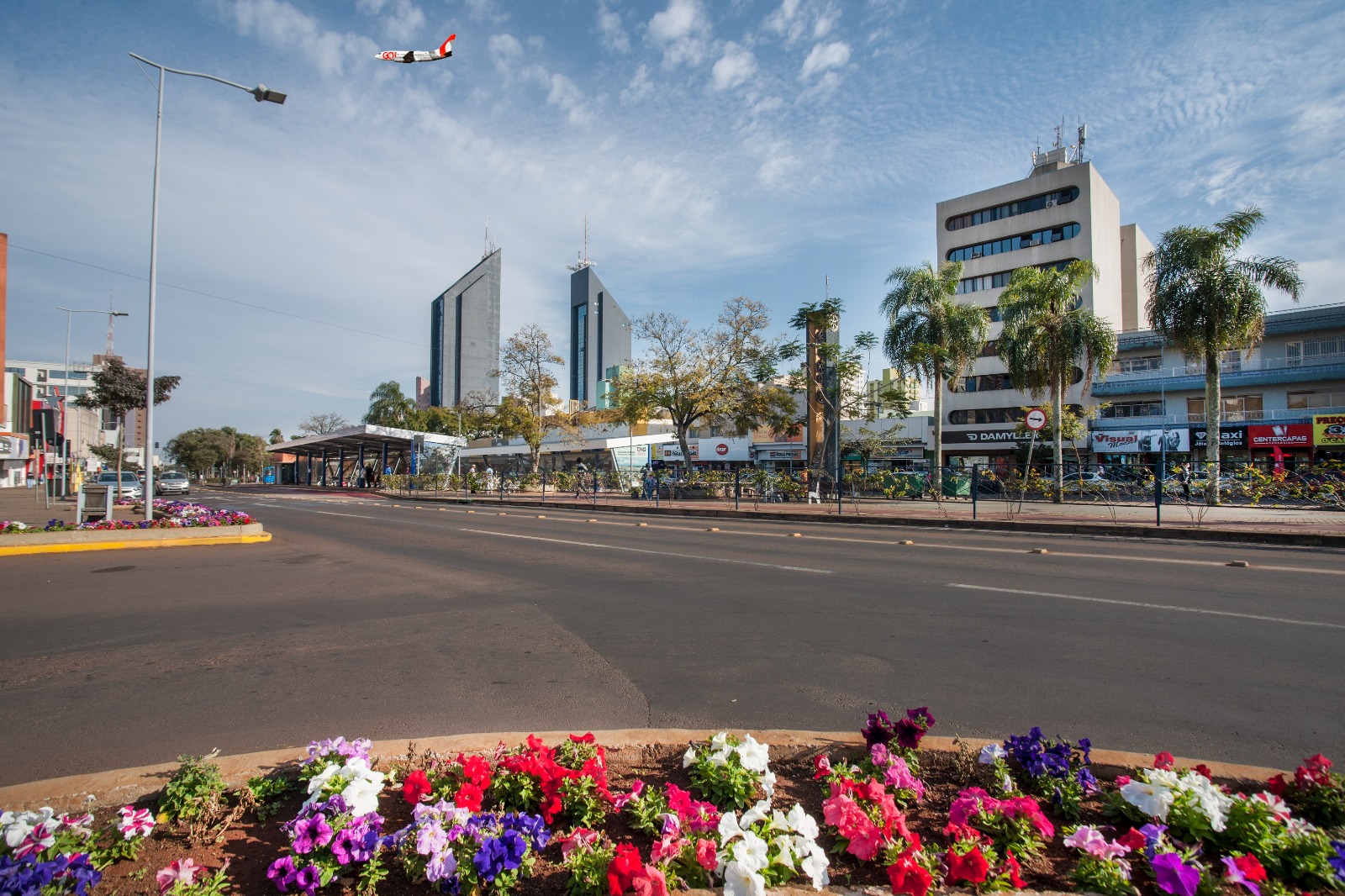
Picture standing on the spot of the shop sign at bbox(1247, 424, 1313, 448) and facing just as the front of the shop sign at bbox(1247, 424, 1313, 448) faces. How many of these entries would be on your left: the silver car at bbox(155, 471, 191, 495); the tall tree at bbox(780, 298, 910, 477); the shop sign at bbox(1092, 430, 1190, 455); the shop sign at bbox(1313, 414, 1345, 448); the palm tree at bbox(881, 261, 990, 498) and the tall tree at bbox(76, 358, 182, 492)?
1

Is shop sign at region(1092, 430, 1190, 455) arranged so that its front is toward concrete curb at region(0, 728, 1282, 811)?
yes

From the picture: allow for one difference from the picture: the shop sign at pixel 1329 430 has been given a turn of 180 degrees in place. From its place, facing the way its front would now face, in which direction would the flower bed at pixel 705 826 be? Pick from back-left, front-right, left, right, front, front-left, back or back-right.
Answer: back

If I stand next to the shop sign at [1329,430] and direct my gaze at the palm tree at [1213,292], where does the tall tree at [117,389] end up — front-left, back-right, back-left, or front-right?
front-right

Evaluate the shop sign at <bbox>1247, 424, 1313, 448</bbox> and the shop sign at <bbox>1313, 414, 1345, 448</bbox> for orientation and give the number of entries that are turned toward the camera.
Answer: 2

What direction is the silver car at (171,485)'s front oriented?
toward the camera

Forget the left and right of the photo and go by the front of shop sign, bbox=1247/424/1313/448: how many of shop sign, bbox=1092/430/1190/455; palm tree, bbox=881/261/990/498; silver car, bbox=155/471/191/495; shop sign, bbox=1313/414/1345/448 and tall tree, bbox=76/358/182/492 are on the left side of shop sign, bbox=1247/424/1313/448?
1

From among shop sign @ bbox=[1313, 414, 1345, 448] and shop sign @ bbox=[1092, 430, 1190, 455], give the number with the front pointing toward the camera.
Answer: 2

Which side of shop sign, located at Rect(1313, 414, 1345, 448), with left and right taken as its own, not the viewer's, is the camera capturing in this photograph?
front

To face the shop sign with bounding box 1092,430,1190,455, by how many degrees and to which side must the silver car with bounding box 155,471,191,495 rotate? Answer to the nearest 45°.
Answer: approximately 45° to its left

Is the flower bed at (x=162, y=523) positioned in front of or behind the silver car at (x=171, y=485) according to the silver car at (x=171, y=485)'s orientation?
in front

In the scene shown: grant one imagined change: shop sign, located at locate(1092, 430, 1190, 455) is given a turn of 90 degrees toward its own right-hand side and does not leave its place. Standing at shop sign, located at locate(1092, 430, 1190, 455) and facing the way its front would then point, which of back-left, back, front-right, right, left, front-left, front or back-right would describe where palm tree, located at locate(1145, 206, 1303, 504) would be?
left

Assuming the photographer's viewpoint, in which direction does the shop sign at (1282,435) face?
facing the viewer

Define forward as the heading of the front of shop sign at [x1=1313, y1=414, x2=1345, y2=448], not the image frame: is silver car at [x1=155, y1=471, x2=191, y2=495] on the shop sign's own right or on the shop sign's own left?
on the shop sign's own right

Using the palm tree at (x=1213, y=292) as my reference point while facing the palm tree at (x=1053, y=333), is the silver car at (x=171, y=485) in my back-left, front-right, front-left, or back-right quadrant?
front-left
